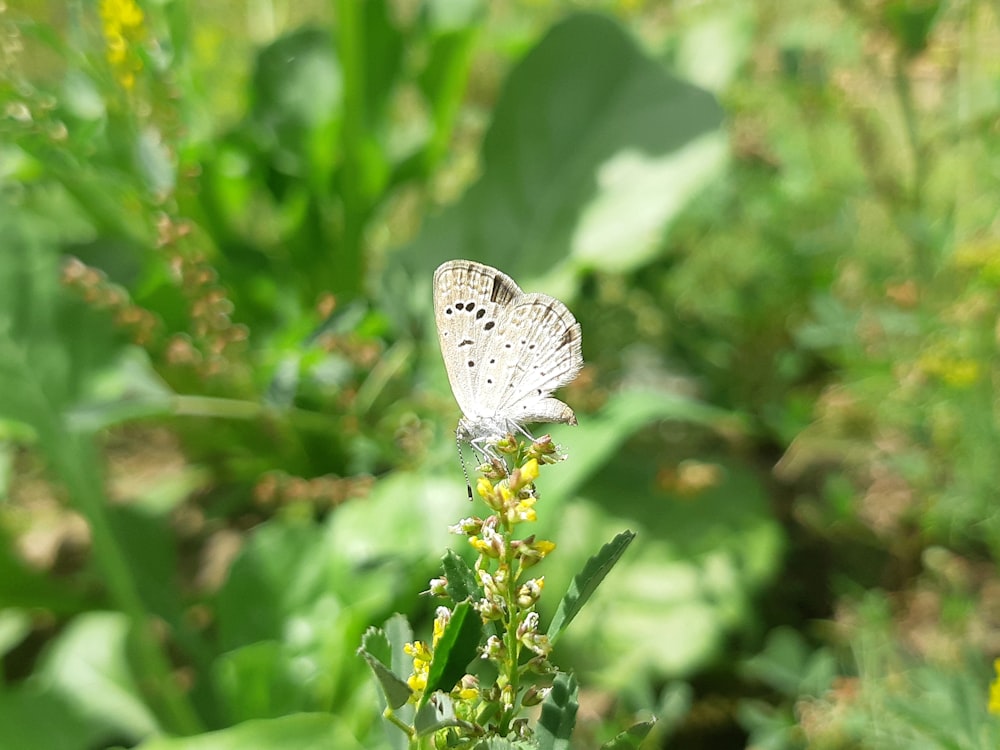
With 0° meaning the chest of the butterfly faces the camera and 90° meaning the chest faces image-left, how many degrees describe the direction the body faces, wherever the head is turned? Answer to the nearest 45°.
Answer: approximately 90°
